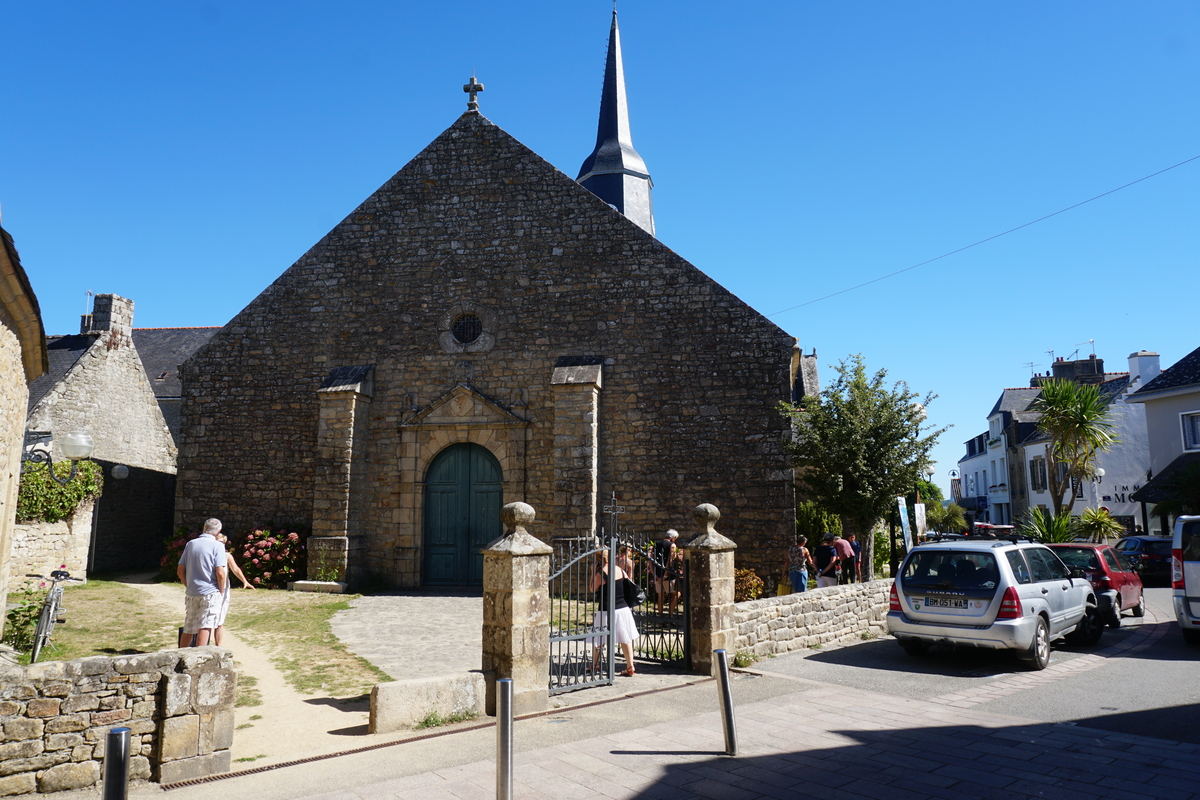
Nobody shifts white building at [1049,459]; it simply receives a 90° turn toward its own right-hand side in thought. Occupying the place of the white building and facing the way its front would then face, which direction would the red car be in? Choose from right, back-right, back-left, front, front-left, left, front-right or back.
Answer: back-left

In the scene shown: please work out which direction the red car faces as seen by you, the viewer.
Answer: facing away from the viewer and to the right of the viewer

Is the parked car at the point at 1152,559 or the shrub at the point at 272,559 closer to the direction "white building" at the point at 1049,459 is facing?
the shrub

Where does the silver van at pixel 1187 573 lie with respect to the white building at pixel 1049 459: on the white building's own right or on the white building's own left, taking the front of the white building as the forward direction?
on the white building's own left

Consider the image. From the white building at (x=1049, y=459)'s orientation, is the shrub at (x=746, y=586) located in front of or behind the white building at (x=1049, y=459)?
in front

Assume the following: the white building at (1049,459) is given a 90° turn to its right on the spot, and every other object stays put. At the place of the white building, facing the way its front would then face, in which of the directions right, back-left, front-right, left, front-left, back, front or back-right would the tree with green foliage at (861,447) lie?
back-left

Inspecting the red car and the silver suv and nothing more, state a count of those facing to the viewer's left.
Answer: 0

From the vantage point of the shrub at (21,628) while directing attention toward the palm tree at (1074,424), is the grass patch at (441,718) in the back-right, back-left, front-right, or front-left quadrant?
front-right

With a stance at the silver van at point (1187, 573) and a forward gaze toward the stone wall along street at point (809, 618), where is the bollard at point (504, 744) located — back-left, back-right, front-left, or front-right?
front-left

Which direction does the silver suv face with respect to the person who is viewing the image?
facing away from the viewer and to the right of the viewer

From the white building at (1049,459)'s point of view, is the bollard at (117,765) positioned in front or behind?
in front

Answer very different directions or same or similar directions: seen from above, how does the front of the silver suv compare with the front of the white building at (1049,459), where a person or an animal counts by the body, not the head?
very different directions

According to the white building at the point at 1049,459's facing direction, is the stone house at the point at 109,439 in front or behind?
in front

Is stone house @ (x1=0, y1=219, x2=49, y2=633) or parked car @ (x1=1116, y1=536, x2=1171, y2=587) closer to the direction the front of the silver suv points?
the parked car

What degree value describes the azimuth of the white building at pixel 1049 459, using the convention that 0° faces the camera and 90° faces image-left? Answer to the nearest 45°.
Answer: approximately 45°
